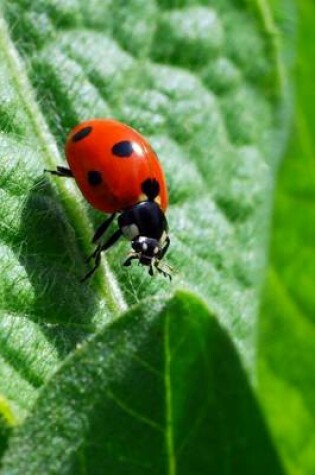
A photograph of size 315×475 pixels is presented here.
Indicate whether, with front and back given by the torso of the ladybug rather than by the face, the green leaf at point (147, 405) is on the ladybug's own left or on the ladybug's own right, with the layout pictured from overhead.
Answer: on the ladybug's own right

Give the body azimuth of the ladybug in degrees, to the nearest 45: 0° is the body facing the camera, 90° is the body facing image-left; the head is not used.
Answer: approximately 315°
